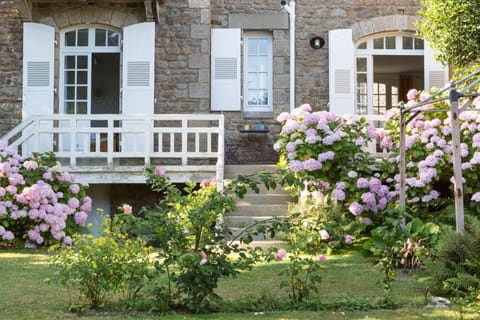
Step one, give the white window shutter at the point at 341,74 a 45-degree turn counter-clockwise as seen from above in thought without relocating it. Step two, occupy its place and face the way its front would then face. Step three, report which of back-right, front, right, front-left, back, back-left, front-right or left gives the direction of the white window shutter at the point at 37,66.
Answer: back-right

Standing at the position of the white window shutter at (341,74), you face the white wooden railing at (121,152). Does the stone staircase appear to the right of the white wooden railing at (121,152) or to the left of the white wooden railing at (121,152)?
left

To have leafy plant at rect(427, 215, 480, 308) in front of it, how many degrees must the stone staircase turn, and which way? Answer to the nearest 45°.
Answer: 0° — it already faces it

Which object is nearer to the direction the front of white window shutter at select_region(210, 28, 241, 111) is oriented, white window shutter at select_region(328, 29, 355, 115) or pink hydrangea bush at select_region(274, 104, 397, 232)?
the pink hydrangea bush

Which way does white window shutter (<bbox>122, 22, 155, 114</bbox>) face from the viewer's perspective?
toward the camera

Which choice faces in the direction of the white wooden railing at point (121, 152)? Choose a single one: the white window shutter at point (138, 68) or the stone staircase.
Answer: the white window shutter

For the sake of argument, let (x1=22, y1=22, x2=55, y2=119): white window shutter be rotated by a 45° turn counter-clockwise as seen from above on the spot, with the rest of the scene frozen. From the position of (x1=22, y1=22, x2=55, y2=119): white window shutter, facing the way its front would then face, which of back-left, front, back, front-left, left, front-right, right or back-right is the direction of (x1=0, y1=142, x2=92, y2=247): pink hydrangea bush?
front-right

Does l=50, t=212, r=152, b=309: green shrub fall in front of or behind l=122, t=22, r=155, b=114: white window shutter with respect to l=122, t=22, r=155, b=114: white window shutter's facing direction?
in front

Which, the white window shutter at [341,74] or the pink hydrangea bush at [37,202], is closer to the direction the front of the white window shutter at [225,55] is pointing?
the pink hydrangea bush

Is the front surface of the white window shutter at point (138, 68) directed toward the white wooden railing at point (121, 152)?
yes

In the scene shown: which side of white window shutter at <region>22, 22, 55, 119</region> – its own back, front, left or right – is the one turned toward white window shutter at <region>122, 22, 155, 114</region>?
left

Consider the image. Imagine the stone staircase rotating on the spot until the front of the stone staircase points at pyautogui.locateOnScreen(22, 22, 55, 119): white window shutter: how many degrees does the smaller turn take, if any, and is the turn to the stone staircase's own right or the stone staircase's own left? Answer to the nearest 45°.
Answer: approximately 135° to the stone staircase's own right

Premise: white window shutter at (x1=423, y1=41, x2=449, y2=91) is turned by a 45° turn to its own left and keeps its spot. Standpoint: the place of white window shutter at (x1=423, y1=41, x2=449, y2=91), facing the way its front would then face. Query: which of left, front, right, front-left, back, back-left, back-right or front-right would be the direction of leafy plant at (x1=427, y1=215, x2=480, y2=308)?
front-right

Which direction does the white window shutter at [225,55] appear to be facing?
toward the camera

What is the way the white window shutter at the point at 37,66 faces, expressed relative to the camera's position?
facing the viewer

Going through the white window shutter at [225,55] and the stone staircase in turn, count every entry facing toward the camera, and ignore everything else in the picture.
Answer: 2

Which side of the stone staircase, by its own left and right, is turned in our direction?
front
